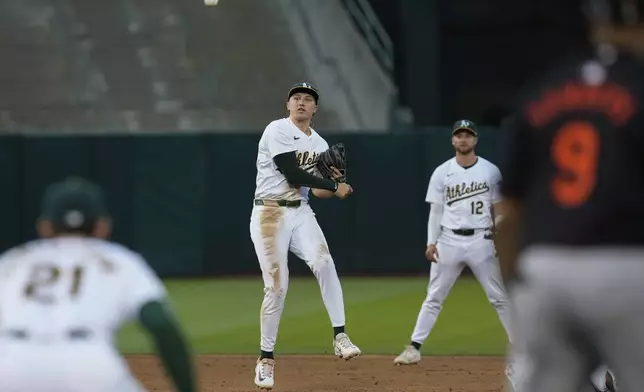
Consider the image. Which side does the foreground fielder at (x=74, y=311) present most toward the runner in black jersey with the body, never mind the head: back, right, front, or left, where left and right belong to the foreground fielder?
right

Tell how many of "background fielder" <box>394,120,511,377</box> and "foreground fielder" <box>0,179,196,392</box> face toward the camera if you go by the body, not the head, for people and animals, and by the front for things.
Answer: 1

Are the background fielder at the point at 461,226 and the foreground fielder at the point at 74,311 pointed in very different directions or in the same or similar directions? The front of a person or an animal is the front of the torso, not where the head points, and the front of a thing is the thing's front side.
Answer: very different directions

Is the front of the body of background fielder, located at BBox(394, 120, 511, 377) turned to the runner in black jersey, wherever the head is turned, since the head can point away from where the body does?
yes

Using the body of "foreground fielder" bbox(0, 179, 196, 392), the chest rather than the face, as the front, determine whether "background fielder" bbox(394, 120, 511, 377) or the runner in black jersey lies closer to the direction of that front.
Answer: the background fielder

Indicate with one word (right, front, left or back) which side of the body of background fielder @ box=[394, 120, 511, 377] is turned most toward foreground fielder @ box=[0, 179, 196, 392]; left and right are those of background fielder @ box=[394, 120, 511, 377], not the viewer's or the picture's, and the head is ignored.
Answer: front

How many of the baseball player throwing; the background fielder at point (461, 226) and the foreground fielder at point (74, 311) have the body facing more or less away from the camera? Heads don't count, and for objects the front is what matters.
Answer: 1

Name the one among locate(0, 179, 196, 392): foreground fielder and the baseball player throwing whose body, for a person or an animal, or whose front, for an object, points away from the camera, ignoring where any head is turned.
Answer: the foreground fielder

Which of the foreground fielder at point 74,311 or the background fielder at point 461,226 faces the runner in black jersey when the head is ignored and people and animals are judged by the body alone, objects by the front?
the background fielder at point 461,226

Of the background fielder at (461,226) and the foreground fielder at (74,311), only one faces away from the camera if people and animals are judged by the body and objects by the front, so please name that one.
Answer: the foreground fielder at (74,311)

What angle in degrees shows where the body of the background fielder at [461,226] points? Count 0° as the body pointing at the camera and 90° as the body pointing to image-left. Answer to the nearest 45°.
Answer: approximately 0°

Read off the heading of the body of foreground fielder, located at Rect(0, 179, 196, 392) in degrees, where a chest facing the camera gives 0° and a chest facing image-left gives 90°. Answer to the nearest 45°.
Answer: approximately 180°
